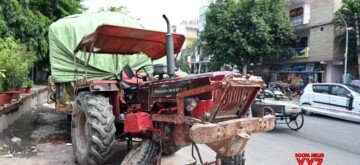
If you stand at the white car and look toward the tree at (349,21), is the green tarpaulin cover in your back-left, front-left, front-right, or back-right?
back-left

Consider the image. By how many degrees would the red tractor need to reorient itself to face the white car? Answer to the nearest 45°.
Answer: approximately 90° to its left

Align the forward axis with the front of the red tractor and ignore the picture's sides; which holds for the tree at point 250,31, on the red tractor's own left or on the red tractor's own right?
on the red tractor's own left

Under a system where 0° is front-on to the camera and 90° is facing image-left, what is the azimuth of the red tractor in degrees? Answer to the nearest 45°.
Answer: approximately 315°

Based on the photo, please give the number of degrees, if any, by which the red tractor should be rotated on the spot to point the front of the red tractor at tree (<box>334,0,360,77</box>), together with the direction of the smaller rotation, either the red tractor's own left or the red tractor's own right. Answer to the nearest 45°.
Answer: approximately 90° to the red tractor's own left
